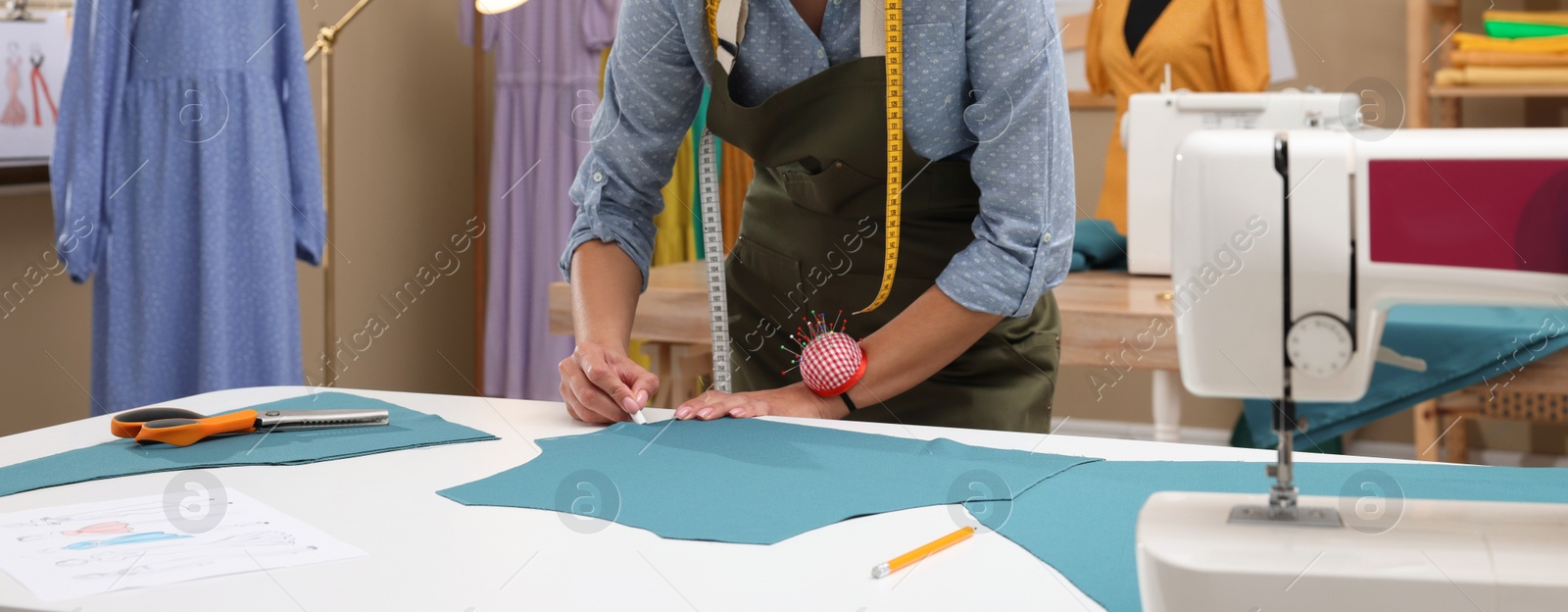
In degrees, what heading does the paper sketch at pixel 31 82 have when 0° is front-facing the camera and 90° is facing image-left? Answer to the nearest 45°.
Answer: approximately 0°

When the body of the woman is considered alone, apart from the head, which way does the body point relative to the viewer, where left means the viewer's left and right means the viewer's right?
facing the viewer and to the left of the viewer

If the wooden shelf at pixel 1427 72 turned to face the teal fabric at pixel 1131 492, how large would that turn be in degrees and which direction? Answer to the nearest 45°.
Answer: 0° — it already faces it

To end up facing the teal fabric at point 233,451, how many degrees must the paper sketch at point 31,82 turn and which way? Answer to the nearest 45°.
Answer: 0° — it already faces it

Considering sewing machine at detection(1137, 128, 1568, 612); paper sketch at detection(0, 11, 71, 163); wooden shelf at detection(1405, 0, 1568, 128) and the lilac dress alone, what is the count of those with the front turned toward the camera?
4

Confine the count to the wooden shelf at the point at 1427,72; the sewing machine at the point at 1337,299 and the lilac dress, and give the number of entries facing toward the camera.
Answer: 3

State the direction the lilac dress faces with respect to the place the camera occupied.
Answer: facing the viewer

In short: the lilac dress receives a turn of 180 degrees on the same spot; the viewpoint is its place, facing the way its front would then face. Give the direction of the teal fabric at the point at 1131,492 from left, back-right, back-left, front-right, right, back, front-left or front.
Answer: back

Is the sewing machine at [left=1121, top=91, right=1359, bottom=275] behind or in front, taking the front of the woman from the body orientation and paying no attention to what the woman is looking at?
behind
